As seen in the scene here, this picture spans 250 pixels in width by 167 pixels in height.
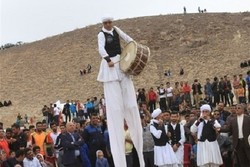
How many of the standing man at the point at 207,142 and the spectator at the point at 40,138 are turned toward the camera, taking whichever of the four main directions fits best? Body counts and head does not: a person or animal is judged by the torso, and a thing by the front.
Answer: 2

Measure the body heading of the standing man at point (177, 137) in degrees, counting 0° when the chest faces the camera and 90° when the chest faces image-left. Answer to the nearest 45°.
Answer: approximately 0°

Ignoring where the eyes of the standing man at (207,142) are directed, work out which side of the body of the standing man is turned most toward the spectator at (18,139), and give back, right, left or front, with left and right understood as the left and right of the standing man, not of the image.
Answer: right

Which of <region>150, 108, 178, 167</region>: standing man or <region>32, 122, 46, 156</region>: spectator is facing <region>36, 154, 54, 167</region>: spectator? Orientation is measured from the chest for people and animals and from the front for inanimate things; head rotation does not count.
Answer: <region>32, 122, 46, 156</region>: spectator

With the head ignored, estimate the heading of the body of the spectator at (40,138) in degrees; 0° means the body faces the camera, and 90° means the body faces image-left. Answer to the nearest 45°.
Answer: approximately 0°
